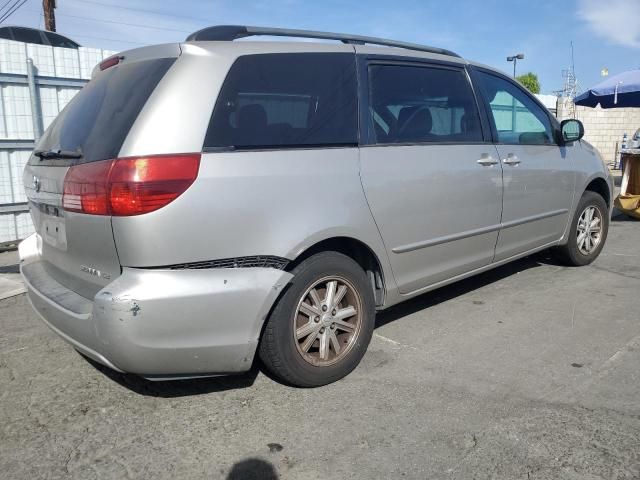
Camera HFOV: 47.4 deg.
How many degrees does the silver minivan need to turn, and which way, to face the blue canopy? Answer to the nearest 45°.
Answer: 0° — it already faces it

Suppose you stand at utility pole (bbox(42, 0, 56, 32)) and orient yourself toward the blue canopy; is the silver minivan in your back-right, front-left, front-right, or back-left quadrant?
front-right

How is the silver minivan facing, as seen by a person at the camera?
facing away from the viewer and to the right of the viewer

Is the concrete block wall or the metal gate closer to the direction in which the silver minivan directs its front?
the concrete block wall

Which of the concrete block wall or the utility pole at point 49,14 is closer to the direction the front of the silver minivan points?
the concrete block wall

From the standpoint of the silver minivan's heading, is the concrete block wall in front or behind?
in front

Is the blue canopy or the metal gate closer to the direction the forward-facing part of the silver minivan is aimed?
the blue canopy

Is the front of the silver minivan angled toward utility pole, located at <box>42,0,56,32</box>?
no

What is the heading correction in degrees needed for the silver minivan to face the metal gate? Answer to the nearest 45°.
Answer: approximately 90° to its left
